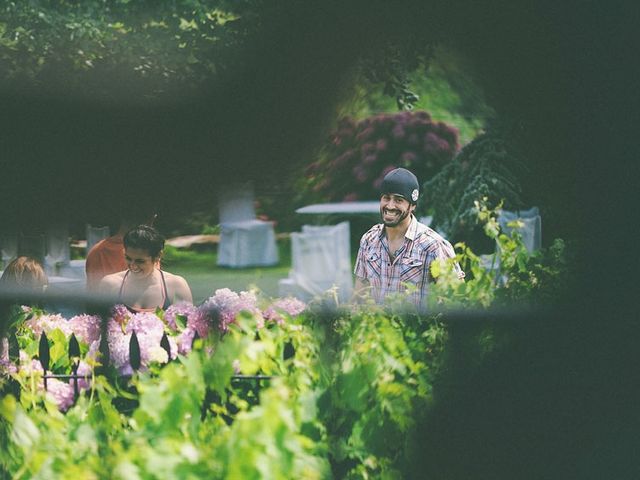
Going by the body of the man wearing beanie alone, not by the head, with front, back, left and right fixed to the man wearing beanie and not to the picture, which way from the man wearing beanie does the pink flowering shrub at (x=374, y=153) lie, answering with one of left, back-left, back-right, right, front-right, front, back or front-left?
back-right

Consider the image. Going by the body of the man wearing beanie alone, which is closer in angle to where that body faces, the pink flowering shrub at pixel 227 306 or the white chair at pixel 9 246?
the pink flowering shrub

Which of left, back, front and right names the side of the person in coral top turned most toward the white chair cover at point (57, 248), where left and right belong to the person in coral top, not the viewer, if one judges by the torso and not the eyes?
left

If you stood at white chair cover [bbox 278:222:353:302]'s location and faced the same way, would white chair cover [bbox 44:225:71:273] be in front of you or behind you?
in front

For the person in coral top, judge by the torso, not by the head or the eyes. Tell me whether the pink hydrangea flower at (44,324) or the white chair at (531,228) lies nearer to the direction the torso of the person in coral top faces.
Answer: the white chair

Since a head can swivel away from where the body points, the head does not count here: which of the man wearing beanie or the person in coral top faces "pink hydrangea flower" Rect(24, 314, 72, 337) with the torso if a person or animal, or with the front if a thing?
the man wearing beanie

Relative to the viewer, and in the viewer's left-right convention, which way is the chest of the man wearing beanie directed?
facing the viewer and to the left of the viewer

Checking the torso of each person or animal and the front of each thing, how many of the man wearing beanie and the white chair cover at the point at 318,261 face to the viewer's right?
0

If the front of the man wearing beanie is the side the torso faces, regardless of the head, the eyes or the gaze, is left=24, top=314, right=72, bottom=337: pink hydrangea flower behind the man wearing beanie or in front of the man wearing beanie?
in front
